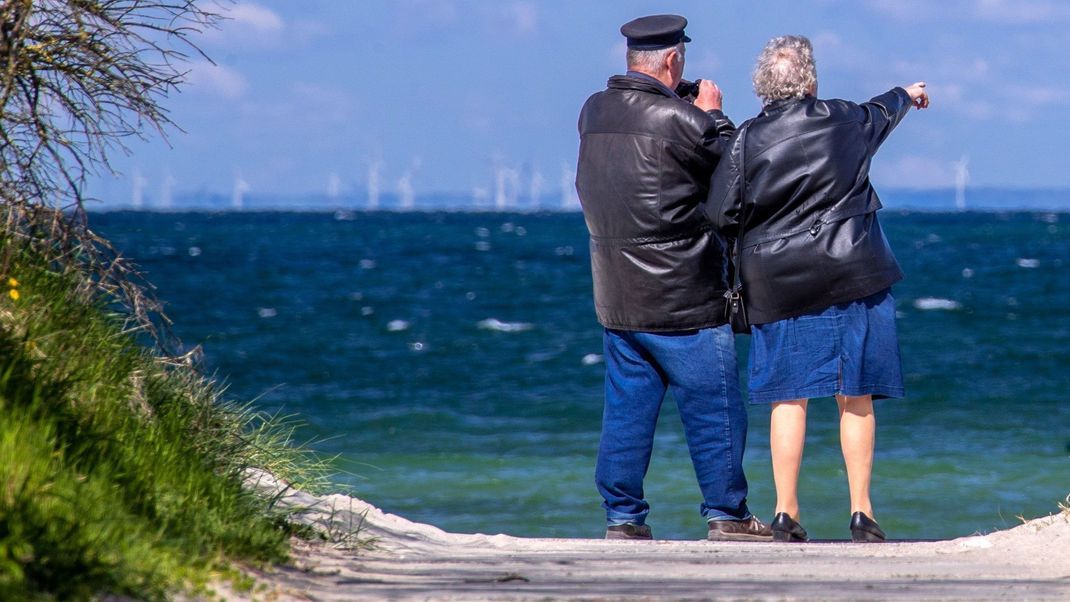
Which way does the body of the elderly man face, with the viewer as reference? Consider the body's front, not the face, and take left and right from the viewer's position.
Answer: facing away from the viewer and to the right of the viewer

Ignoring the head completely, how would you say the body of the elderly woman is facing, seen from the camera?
away from the camera

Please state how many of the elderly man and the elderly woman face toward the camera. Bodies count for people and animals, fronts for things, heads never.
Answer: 0
